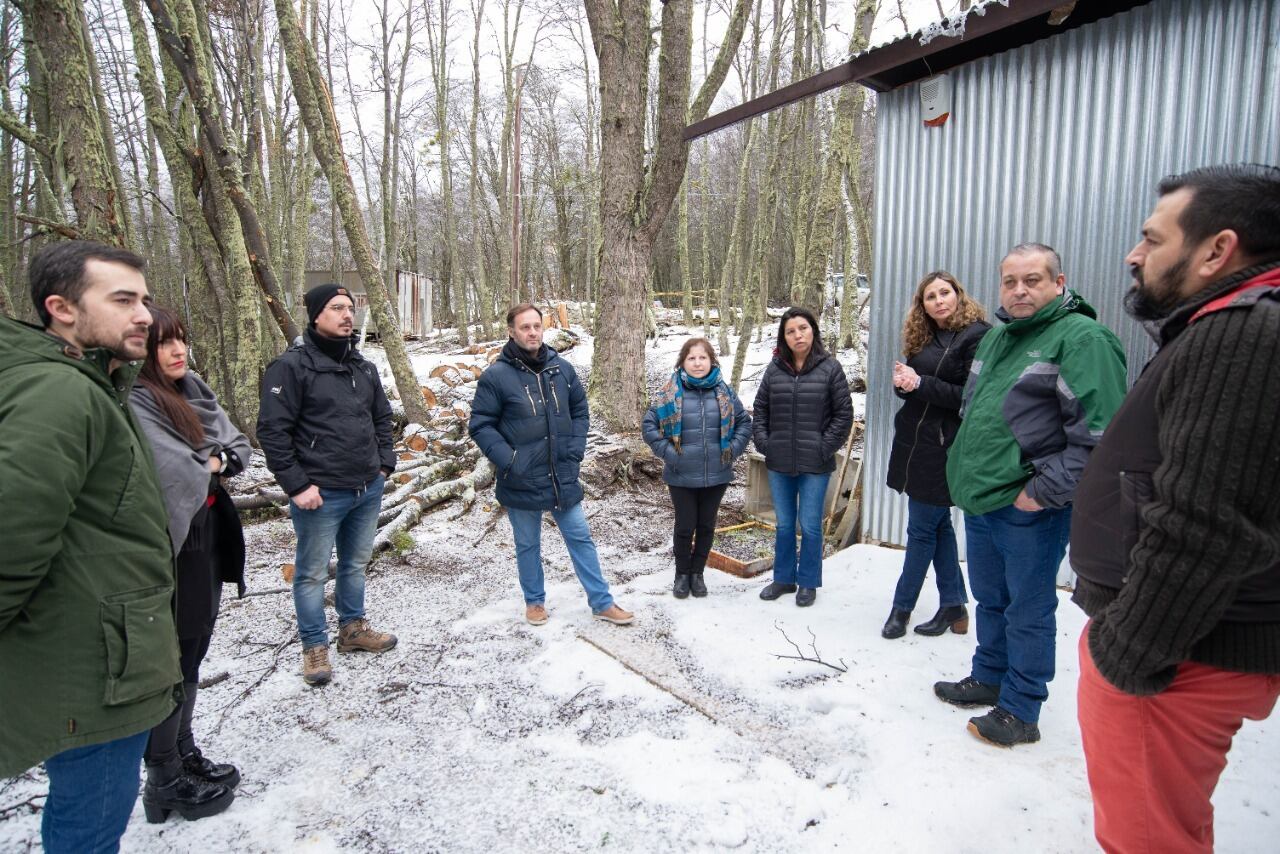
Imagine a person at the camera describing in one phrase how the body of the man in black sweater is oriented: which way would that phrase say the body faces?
to the viewer's left

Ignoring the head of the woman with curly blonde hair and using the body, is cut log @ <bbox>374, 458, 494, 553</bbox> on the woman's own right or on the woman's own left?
on the woman's own right

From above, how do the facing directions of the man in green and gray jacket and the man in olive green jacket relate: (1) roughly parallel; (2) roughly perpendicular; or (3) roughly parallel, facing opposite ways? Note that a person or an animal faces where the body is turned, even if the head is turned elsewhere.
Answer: roughly parallel, facing opposite ways

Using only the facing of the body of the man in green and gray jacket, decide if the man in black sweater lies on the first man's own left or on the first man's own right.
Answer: on the first man's own left

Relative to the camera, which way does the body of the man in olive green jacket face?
to the viewer's right

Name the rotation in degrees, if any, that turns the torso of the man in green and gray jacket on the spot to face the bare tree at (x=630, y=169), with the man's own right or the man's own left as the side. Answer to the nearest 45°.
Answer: approximately 90° to the man's own right

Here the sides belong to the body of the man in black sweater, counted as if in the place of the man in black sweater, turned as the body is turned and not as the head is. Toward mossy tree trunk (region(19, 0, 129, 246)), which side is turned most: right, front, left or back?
front

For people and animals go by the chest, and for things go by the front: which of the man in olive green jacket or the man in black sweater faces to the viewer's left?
the man in black sweater

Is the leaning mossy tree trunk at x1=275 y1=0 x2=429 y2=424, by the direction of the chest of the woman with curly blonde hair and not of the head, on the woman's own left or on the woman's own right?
on the woman's own right

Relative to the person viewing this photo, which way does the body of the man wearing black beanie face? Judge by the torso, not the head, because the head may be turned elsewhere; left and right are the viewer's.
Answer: facing the viewer and to the right of the viewer

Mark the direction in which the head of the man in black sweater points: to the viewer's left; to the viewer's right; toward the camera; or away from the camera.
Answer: to the viewer's left

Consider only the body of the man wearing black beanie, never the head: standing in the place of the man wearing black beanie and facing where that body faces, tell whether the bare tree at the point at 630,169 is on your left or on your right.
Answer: on your left

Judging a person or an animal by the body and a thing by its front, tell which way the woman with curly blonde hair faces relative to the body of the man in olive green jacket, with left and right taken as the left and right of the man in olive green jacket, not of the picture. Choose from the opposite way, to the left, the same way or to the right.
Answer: the opposite way

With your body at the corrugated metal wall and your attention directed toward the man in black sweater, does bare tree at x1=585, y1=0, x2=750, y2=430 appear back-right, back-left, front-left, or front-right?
back-right

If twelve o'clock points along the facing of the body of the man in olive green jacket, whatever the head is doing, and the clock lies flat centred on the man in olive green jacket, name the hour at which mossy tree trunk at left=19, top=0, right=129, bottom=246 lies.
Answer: The mossy tree trunk is roughly at 9 o'clock from the man in olive green jacket.

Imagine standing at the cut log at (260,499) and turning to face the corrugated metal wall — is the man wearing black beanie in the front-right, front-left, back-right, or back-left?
front-right

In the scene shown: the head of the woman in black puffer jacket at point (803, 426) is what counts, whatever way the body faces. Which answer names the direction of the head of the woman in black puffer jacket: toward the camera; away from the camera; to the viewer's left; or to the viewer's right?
toward the camera
